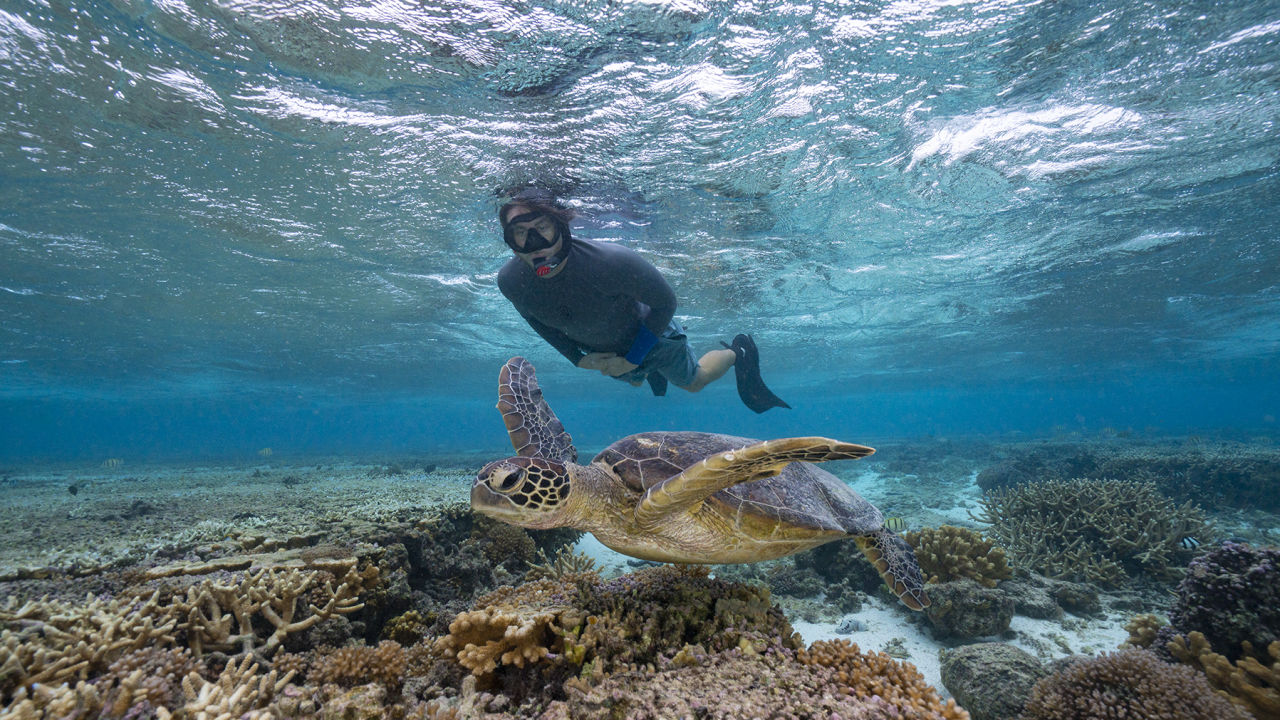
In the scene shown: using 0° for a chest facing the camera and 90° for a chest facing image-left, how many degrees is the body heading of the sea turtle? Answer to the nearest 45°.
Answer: approximately 90°

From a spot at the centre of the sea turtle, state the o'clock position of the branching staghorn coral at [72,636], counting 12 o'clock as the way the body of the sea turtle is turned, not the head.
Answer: The branching staghorn coral is roughly at 11 o'clock from the sea turtle.

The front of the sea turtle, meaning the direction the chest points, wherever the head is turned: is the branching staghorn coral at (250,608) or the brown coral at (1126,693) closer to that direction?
the branching staghorn coral

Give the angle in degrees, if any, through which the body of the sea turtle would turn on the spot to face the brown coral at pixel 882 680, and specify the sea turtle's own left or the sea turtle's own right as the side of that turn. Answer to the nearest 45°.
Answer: approximately 135° to the sea turtle's own left

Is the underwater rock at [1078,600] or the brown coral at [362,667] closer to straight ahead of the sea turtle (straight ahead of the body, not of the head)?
the brown coral

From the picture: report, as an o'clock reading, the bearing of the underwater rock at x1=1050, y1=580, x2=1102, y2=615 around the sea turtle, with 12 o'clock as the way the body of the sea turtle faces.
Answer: The underwater rock is roughly at 5 o'clock from the sea turtle.

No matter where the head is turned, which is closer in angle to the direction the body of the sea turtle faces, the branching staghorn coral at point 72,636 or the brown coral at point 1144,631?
the branching staghorn coral

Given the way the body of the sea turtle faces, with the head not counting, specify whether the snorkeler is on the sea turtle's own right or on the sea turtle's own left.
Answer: on the sea turtle's own right

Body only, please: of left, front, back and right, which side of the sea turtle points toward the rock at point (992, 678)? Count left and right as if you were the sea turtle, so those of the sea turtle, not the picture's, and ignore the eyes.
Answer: back

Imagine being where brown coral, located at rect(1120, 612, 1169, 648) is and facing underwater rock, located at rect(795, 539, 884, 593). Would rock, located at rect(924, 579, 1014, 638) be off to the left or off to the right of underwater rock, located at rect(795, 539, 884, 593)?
left

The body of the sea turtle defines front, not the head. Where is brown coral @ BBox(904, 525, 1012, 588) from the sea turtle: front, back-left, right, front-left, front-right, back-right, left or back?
back-right
